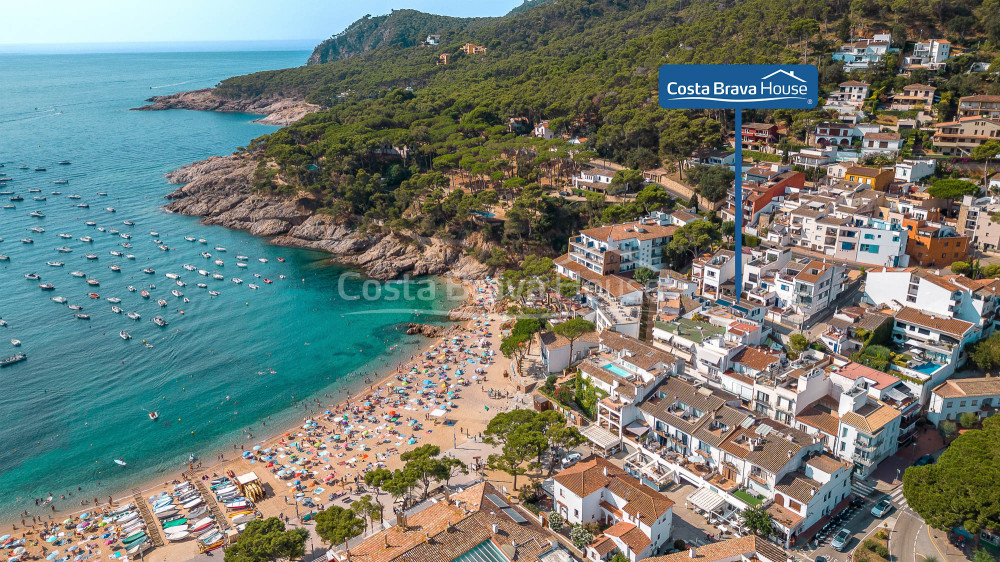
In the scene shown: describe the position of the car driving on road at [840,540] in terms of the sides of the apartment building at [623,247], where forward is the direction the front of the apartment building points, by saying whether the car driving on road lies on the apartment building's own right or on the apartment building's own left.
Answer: on the apartment building's own left

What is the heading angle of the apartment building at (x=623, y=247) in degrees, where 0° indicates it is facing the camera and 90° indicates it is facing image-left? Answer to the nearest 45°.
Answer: approximately 45°

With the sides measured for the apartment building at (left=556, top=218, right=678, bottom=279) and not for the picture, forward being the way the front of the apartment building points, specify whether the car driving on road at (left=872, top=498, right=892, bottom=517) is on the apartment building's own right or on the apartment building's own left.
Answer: on the apartment building's own left

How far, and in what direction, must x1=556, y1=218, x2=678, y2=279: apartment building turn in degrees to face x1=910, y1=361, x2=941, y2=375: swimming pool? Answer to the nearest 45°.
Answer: approximately 90° to its left

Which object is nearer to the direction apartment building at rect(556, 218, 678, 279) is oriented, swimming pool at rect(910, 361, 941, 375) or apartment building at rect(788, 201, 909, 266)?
the swimming pool

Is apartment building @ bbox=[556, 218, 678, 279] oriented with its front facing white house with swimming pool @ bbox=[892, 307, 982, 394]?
no

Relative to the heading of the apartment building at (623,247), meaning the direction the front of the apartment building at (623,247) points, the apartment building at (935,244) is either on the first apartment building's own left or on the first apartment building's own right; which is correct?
on the first apartment building's own left

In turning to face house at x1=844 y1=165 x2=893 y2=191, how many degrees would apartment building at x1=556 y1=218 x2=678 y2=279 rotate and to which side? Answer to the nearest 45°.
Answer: approximately 135° to its left

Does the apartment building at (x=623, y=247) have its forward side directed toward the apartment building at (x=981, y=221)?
no

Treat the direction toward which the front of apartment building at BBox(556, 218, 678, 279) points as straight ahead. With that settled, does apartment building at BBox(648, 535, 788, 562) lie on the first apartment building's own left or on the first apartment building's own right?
on the first apartment building's own left

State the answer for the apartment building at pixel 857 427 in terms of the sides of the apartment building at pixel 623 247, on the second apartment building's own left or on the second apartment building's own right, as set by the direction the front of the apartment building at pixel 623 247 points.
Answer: on the second apartment building's own left

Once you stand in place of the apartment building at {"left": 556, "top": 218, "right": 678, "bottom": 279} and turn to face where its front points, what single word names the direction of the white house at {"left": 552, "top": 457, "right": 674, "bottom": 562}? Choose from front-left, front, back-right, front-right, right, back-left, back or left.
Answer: front-left

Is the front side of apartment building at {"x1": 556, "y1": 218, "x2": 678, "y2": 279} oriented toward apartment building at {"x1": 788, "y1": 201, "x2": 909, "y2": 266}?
no

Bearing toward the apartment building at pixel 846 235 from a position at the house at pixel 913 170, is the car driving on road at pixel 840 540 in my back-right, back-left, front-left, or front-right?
front-left

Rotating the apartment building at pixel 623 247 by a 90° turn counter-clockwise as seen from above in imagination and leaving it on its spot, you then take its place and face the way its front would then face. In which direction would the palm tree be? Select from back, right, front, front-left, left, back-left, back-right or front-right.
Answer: front-right

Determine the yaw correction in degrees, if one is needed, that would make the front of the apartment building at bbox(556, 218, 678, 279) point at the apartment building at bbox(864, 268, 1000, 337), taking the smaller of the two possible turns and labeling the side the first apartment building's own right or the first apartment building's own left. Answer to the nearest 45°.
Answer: approximately 90° to the first apartment building's own left

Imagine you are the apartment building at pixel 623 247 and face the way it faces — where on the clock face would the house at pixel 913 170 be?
the house at pixel 913 170 is roughly at 7 o'clock from the apartment building at pixel 623 247.
